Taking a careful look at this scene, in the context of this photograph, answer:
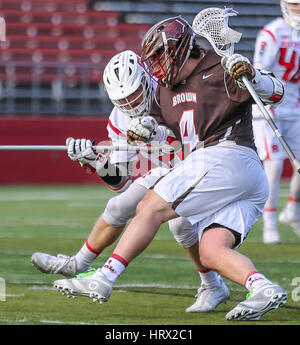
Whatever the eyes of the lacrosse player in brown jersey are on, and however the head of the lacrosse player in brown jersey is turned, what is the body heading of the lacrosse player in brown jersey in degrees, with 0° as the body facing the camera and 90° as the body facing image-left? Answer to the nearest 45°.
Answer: approximately 45°

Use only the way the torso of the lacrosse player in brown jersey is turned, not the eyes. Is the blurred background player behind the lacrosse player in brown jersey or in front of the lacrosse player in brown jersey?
behind

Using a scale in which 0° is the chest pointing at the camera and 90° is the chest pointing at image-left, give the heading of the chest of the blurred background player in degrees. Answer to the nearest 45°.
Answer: approximately 0°

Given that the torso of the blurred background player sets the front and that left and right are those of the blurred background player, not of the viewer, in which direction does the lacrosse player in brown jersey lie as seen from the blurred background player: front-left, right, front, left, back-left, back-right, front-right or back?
front

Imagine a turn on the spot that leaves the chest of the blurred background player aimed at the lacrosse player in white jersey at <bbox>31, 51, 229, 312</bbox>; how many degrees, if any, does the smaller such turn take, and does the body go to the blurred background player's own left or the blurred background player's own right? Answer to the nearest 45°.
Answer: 0° — they already face them
